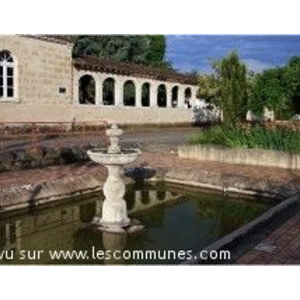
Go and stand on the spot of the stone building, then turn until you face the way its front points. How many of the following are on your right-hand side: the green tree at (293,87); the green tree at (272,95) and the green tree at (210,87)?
0

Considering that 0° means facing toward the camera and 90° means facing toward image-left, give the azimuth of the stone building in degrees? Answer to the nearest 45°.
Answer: approximately 315°

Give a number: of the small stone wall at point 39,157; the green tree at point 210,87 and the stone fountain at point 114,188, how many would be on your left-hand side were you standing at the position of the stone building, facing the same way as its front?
1

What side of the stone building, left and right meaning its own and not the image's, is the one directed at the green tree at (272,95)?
left

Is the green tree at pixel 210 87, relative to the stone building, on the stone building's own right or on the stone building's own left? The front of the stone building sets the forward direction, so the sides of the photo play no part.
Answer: on the stone building's own left

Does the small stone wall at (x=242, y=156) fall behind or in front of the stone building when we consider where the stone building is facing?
in front

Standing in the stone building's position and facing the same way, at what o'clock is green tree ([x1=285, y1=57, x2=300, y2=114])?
The green tree is roughly at 10 o'clock from the stone building.

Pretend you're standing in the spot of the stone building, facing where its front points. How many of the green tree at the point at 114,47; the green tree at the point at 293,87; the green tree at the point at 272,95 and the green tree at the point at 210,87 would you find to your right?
0

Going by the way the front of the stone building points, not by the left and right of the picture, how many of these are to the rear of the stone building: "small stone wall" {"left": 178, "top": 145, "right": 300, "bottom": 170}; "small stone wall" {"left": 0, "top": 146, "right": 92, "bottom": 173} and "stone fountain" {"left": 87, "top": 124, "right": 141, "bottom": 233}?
0

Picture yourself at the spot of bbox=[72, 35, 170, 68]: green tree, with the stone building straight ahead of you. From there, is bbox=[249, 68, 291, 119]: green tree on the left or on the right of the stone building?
left

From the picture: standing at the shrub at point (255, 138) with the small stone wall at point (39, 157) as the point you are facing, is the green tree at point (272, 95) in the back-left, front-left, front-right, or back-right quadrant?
back-right

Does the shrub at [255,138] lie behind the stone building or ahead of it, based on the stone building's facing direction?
ahead

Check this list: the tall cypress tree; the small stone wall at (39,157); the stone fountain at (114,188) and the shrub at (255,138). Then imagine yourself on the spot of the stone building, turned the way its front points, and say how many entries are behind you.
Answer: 0

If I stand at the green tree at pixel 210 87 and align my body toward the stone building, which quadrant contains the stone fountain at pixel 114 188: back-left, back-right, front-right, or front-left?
front-left

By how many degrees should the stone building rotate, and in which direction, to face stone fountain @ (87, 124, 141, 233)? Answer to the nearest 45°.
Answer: approximately 45° to its right
